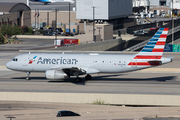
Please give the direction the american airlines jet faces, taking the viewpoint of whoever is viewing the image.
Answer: facing to the left of the viewer
